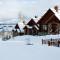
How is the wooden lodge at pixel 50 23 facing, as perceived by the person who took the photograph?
facing the viewer
